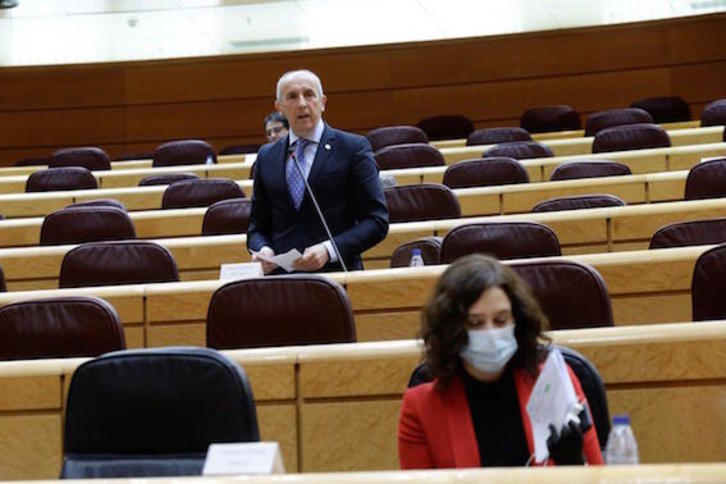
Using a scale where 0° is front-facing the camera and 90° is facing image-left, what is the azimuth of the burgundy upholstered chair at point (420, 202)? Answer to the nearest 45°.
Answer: approximately 0°

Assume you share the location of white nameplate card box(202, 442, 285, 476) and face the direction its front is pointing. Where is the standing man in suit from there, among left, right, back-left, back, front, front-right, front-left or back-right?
back

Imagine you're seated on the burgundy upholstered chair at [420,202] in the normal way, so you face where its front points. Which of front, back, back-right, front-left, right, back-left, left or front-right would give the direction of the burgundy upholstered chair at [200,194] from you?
back-right

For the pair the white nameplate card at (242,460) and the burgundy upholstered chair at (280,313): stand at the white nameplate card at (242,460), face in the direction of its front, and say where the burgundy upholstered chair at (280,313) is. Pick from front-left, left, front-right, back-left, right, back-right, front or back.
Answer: back

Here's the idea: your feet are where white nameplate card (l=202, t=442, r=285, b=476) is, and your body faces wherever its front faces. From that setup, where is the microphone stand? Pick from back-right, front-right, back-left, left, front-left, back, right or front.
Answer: back

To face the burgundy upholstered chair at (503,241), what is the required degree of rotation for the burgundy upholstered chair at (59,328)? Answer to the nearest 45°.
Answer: approximately 90° to its left

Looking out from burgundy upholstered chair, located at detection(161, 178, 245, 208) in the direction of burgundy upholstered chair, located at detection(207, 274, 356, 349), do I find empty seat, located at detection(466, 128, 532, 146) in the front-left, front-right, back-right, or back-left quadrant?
back-left

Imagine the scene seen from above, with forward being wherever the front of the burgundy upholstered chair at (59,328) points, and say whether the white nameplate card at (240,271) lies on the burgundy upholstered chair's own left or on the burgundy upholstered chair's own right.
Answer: on the burgundy upholstered chair's own left

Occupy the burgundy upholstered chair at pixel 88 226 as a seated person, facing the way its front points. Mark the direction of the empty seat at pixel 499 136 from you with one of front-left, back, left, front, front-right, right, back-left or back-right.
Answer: back-left
